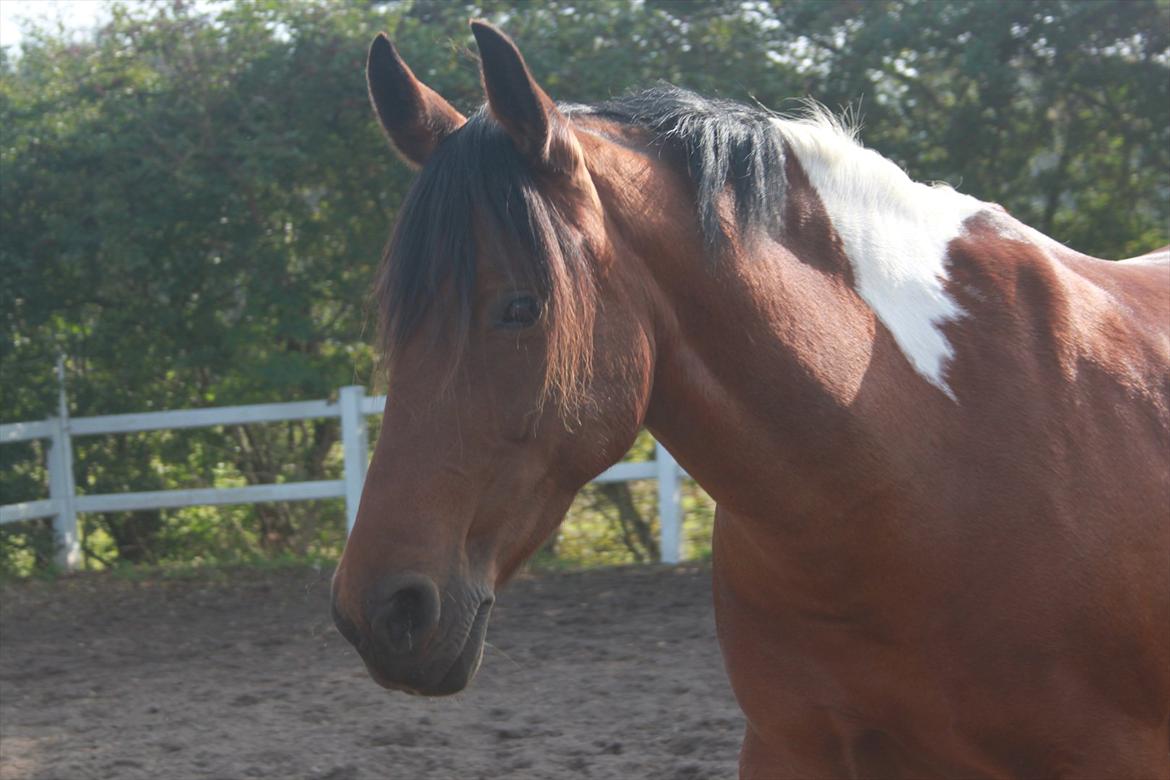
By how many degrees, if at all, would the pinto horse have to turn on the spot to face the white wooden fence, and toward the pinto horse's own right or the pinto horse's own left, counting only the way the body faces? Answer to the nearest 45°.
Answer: approximately 90° to the pinto horse's own right

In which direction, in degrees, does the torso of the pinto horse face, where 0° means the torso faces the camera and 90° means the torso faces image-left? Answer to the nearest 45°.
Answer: approximately 45°
